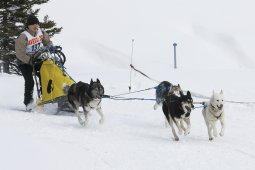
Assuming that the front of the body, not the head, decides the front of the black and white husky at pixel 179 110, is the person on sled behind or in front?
behind

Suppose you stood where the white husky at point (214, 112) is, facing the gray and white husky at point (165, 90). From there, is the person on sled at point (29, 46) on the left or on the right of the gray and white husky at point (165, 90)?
left

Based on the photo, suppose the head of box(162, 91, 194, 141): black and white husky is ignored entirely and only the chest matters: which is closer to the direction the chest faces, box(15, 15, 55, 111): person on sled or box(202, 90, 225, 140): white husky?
the white husky

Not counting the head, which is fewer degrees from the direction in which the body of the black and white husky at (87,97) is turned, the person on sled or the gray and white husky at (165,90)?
the gray and white husky

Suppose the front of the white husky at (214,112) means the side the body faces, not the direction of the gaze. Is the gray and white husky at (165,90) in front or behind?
behind

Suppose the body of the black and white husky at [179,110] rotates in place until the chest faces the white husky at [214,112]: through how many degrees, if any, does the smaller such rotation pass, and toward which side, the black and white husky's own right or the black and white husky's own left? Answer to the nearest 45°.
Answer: approximately 45° to the black and white husky's own left
